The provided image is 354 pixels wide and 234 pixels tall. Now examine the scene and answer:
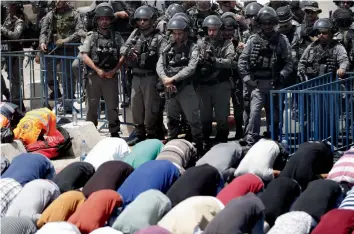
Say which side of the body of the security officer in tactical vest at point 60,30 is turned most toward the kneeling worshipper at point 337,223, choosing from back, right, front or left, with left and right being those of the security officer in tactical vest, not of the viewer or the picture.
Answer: front

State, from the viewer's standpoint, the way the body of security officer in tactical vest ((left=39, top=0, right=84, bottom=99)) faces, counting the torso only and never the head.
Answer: toward the camera

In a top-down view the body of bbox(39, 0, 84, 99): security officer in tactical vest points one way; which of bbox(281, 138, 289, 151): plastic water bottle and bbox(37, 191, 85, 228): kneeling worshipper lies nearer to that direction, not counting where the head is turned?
the kneeling worshipper

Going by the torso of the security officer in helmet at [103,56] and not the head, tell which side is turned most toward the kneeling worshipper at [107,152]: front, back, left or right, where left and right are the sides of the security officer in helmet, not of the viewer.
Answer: front

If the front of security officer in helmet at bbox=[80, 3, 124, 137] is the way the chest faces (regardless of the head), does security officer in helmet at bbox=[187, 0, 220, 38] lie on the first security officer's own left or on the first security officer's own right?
on the first security officer's own left

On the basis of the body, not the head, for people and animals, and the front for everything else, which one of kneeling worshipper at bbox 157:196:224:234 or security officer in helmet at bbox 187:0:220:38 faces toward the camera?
the security officer in helmet

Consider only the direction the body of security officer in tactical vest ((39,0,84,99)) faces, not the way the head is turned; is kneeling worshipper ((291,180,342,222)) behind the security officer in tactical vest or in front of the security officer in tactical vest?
in front

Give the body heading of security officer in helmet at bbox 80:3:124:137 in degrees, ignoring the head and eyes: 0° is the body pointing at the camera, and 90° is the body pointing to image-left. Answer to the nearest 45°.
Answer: approximately 0°

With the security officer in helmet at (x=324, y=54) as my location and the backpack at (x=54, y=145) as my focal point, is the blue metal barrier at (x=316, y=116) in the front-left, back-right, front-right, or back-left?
front-left

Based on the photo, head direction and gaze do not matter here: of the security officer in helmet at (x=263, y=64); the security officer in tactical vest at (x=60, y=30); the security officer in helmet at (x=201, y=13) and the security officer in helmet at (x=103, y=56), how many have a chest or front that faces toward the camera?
4

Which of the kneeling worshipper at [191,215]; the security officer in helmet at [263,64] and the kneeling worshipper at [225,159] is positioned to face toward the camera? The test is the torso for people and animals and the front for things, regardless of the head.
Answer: the security officer in helmet

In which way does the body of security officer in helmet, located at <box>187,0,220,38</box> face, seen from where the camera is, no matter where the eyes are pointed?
toward the camera

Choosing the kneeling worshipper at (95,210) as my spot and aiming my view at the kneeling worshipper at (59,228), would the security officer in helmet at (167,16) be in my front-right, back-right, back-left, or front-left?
back-right
